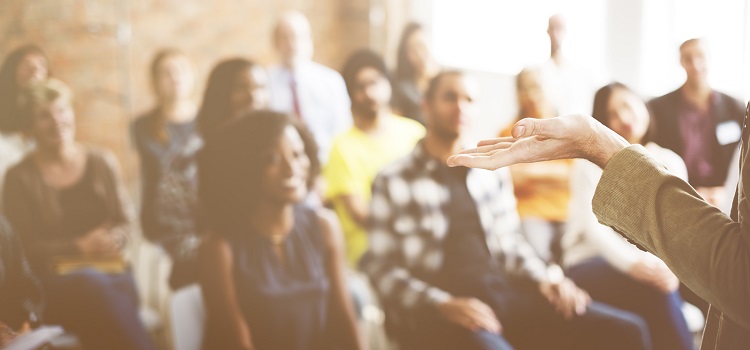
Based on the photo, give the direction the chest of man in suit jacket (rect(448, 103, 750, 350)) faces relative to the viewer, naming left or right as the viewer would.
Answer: facing to the left of the viewer

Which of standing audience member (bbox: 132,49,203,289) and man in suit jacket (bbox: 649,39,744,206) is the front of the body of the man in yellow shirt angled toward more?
the man in suit jacket

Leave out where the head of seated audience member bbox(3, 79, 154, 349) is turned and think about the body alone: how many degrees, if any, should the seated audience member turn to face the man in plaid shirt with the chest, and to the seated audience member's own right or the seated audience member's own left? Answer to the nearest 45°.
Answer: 0° — they already face them

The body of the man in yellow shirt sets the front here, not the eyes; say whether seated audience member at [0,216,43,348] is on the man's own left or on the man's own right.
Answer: on the man's own right

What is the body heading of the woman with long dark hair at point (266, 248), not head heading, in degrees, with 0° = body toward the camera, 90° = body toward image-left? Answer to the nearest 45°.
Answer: approximately 315°

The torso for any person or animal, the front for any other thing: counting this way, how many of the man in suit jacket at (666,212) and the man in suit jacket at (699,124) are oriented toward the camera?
1

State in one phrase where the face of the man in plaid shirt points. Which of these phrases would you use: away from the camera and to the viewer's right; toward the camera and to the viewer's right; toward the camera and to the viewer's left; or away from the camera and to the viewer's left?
toward the camera and to the viewer's right
